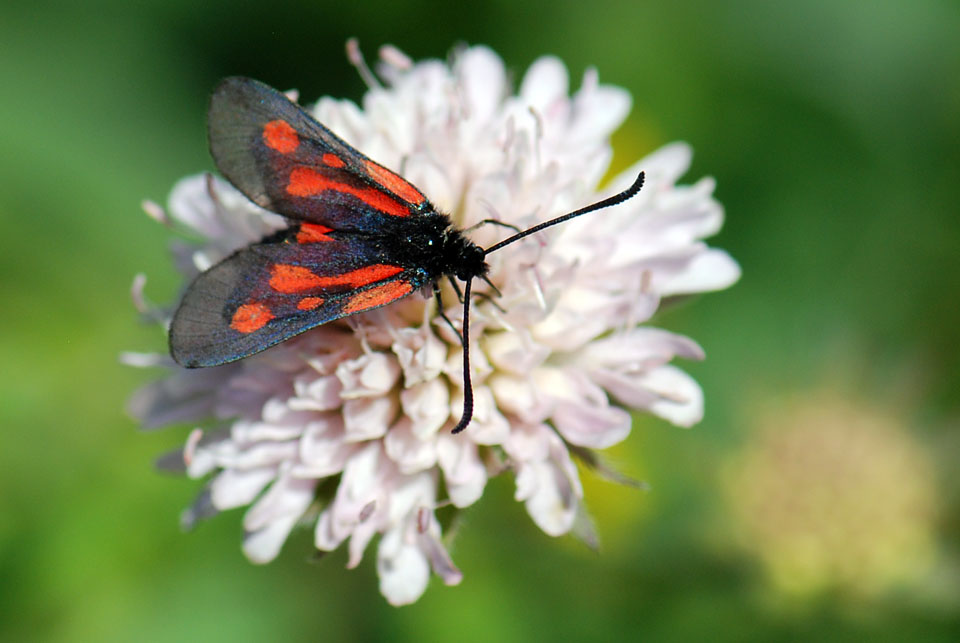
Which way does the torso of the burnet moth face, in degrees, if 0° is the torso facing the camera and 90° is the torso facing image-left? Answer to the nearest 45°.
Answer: approximately 270°
